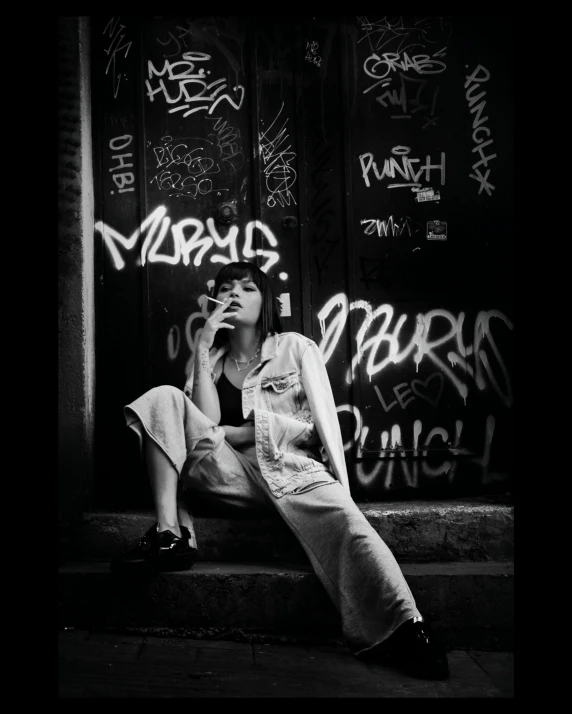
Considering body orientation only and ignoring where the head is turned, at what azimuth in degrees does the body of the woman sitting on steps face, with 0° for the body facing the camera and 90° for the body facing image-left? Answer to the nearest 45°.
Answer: approximately 45°
